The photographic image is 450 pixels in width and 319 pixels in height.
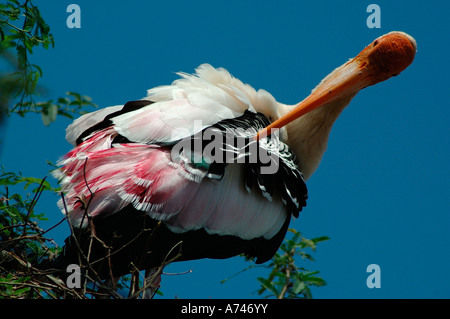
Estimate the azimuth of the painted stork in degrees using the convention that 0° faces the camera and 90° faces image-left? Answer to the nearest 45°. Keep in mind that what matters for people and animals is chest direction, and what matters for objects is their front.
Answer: approximately 270°
